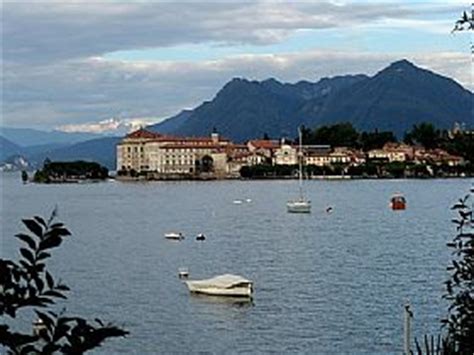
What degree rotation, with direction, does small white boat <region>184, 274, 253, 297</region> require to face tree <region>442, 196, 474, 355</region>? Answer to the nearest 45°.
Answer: approximately 90° to its left

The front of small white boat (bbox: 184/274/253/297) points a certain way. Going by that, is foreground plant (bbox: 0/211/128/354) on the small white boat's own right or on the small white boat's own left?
on the small white boat's own left

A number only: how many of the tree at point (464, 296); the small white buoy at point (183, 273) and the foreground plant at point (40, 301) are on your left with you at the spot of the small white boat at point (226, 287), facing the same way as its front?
2

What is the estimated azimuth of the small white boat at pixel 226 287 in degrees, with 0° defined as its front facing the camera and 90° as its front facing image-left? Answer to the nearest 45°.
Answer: approximately 90°

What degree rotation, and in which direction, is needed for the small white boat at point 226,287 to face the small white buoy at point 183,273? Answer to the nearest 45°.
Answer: approximately 90° to its right
